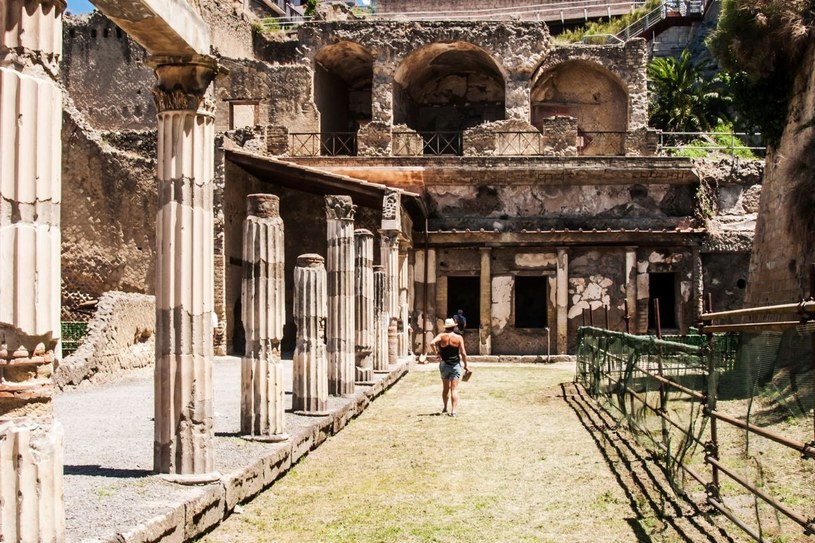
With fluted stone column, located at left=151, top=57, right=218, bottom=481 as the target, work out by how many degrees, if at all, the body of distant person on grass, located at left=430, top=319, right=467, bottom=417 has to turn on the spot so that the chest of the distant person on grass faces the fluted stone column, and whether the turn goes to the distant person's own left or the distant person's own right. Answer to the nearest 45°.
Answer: approximately 180°

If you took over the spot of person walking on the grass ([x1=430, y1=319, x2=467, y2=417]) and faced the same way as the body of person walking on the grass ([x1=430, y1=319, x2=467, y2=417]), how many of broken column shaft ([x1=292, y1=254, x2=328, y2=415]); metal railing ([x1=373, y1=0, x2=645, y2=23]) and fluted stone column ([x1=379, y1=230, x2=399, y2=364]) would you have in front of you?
2

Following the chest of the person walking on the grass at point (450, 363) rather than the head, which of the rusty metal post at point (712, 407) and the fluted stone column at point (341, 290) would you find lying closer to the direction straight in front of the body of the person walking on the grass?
the fluted stone column

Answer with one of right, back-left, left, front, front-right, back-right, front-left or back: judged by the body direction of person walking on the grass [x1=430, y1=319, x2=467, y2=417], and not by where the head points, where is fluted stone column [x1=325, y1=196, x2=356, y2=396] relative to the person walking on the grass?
left

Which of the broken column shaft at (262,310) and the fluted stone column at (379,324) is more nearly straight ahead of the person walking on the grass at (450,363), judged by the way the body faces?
the fluted stone column

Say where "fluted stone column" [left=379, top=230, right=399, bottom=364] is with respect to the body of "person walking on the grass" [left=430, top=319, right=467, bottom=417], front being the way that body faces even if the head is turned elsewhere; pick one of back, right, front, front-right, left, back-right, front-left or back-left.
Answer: front

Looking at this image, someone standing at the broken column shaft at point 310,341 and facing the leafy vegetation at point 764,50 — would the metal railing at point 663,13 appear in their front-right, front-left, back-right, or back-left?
front-left

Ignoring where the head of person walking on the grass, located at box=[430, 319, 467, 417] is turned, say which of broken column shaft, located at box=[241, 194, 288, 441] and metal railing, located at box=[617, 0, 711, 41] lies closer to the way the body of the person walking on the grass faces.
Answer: the metal railing

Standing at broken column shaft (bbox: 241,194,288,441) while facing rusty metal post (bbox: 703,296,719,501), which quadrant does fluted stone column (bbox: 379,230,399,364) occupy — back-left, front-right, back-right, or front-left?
back-left

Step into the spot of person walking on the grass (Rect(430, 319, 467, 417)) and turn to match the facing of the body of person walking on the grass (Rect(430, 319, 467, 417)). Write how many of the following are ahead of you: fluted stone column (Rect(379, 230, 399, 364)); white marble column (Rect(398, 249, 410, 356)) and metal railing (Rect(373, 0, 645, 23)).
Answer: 3

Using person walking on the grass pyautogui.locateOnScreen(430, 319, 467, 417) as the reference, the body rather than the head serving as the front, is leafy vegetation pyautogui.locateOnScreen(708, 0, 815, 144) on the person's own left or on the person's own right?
on the person's own right

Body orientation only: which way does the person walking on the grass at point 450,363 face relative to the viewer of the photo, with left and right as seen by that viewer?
facing away from the viewer

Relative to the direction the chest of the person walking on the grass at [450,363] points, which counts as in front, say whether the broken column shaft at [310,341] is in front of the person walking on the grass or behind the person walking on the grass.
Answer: behind

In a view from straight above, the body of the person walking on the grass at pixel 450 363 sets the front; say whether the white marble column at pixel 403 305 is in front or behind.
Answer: in front

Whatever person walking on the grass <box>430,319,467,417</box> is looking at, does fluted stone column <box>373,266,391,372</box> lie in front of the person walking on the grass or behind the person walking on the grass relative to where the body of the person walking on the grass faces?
in front
